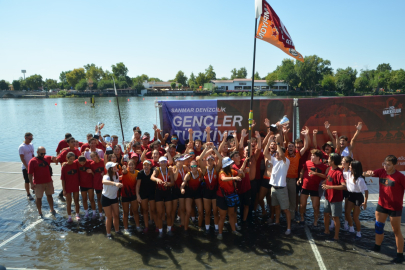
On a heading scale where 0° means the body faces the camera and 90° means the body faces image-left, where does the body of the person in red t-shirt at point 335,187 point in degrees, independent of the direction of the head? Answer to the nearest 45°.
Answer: approximately 45°

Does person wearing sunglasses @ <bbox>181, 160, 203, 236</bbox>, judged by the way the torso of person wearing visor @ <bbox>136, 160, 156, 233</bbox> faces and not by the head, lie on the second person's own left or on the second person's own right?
on the second person's own left

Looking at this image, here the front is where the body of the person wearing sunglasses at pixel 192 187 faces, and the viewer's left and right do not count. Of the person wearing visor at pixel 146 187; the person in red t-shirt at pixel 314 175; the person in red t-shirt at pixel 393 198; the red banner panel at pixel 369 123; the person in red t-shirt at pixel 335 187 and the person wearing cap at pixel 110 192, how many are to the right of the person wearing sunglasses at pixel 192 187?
2

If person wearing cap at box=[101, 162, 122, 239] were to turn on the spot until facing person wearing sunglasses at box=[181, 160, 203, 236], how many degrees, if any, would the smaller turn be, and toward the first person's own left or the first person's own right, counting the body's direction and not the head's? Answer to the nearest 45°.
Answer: approximately 45° to the first person's own left

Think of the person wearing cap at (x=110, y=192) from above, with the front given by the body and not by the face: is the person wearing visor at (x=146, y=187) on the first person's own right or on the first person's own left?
on the first person's own left

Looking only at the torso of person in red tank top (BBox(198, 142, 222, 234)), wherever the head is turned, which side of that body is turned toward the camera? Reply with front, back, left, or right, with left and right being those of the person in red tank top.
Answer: front

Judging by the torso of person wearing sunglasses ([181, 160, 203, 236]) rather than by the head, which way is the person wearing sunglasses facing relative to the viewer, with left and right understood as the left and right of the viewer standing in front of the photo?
facing the viewer

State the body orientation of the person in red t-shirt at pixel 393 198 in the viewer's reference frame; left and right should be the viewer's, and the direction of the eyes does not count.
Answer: facing the viewer and to the left of the viewer
